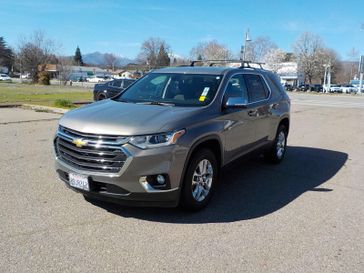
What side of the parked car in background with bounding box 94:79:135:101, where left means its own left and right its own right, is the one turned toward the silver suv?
left

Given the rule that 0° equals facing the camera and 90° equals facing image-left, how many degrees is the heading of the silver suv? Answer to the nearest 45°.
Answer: approximately 45°

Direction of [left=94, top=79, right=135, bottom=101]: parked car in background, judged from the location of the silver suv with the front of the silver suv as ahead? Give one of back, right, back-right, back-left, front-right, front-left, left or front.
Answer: back-right

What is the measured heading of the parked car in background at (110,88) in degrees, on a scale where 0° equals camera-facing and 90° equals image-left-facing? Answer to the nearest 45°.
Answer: approximately 90°
